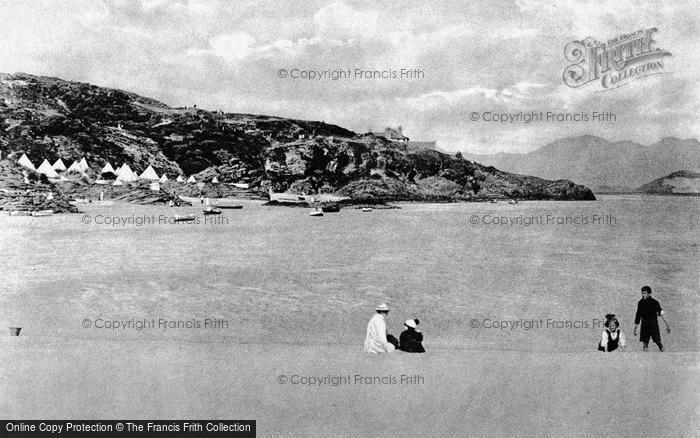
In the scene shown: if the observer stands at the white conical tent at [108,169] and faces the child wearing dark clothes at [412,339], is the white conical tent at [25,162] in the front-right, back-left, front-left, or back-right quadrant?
back-right

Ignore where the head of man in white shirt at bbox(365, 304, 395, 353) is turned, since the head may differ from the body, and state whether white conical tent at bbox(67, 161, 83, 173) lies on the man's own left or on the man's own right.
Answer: on the man's own left

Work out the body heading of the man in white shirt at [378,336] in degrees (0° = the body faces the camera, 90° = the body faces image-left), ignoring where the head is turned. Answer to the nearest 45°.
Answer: approximately 225°

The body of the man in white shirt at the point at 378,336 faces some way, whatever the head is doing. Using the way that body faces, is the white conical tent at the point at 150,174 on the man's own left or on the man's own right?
on the man's own left

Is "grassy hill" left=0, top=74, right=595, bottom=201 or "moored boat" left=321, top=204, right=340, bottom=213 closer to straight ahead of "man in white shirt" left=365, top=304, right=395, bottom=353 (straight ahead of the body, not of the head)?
the moored boat

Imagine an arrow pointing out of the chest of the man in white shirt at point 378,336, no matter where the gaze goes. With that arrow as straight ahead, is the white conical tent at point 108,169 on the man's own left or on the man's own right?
on the man's own left
